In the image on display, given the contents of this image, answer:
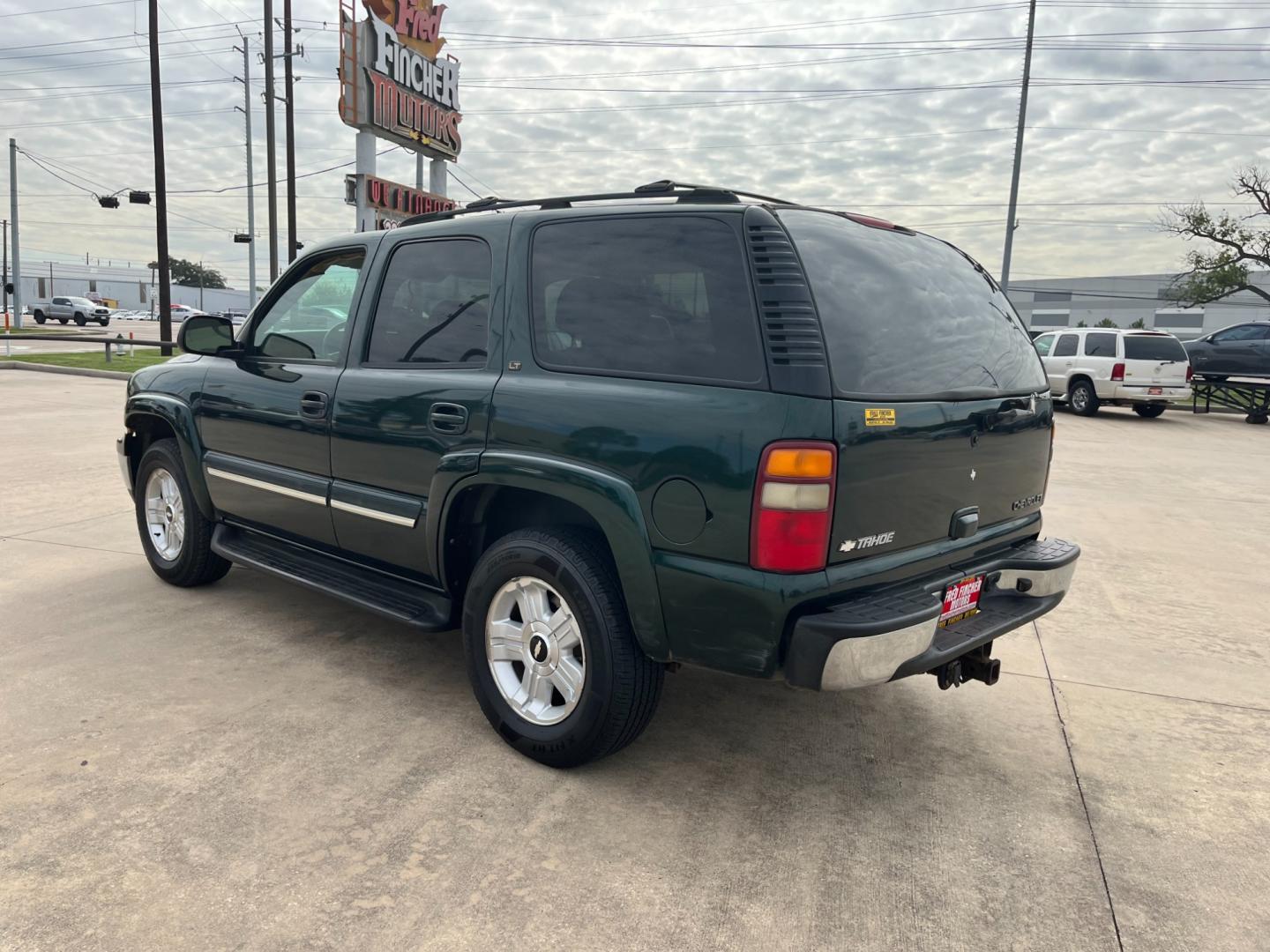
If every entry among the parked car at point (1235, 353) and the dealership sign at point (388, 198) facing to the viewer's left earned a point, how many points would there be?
1

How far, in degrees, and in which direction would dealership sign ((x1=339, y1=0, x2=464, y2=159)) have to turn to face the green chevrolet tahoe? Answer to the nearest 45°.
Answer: approximately 45° to its right

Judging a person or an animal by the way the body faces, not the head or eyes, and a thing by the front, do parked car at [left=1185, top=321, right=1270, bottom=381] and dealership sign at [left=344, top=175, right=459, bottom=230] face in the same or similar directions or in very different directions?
very different directions

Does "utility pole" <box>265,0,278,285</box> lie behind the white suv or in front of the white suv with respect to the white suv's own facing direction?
in front

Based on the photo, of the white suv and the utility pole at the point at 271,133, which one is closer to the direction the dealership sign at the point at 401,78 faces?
the white suv

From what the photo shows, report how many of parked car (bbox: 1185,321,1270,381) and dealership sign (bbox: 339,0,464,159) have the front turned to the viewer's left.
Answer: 1

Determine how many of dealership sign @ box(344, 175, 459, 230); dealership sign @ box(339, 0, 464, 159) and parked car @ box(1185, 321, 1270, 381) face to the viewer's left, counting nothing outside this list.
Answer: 1

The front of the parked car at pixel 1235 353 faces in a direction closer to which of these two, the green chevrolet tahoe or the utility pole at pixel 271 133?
the utility pole

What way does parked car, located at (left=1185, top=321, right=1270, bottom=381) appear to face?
to the viewer's left

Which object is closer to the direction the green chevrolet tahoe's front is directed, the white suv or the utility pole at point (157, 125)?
the utility pole

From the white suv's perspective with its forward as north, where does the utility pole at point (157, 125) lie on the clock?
The utility pole is roughly at 10 o'clock from the white suv.

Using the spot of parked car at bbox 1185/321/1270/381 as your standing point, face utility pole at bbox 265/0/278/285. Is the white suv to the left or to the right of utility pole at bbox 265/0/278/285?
left

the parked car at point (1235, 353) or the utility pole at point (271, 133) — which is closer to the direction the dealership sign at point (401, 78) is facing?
the parked car

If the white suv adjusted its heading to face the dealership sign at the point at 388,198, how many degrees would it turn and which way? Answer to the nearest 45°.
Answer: approximately 45° to its left
